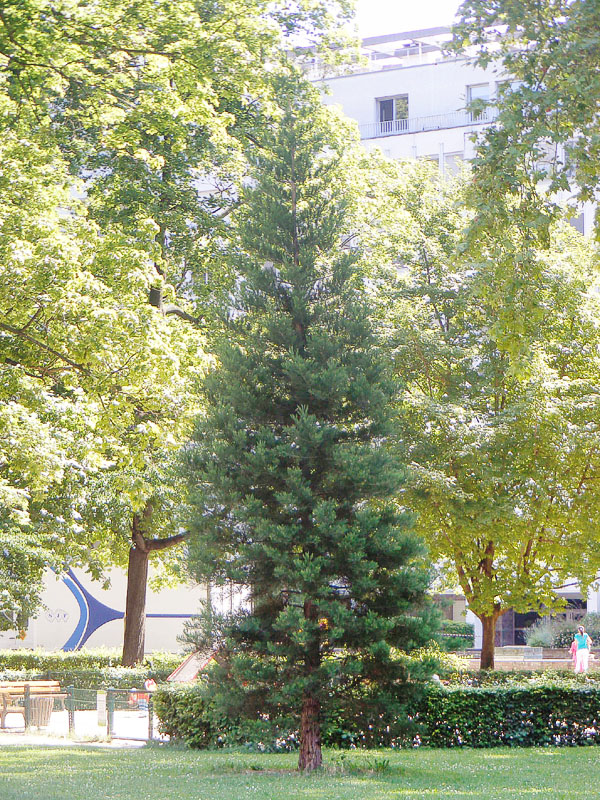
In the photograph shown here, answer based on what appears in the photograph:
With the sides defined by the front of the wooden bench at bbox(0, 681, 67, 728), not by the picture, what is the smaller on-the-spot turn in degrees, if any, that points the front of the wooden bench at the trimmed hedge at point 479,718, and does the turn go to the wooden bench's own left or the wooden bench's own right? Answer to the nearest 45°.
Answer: approximately 45° to the wooden bench's own left

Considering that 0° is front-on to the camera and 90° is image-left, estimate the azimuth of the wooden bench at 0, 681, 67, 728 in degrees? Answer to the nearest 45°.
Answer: approximately 0°

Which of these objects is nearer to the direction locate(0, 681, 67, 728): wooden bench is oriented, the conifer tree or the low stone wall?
the conifer tree

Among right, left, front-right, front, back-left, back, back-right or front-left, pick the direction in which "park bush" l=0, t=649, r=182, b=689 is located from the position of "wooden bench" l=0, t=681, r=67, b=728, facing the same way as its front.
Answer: back

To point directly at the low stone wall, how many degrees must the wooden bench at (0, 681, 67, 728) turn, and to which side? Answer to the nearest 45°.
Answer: approximately 135° to its left

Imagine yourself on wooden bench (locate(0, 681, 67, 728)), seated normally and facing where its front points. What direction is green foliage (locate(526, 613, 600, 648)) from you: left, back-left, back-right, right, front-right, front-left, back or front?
back-left
